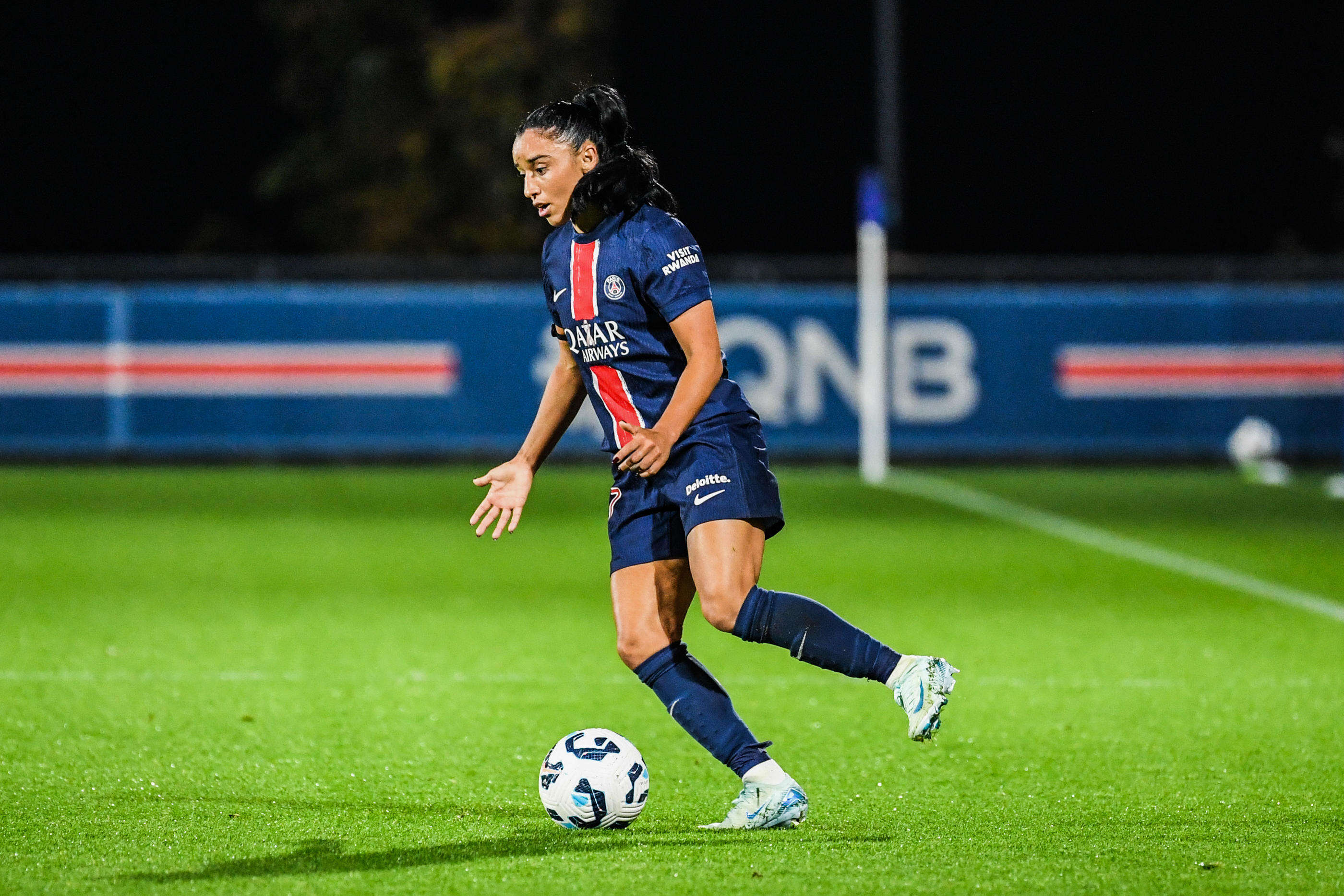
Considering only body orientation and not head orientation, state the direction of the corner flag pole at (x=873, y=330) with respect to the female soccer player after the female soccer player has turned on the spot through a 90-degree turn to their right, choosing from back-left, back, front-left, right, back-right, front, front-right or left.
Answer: front-right

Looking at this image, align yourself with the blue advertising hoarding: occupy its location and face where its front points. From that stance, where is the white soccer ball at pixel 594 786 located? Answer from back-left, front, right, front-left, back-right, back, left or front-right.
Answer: front

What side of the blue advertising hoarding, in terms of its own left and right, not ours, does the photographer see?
front

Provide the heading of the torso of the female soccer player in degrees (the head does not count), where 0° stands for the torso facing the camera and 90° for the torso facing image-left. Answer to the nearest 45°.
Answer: approximately 45°

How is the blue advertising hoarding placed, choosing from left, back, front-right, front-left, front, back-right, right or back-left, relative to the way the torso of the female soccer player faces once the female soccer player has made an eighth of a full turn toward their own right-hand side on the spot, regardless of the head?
right
